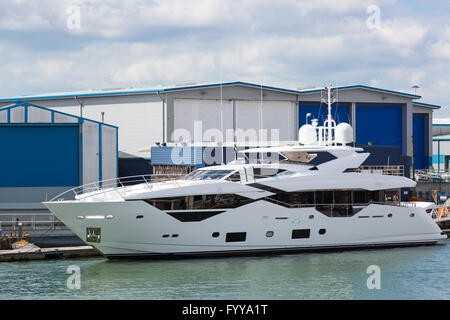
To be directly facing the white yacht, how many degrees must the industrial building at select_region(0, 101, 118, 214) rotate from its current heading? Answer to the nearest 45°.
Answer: approximately 45° to its left

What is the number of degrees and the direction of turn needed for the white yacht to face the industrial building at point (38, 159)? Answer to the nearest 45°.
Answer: approximately 90° to its right

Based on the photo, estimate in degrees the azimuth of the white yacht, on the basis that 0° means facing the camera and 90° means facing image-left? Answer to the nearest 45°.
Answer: approximately 45°

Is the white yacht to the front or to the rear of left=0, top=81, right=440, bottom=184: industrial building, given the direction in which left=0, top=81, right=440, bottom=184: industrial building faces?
to the front

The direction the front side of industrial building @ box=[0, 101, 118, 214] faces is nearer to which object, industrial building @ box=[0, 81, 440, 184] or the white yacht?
the white yacht

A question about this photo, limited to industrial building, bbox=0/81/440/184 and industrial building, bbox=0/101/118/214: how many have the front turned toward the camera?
2

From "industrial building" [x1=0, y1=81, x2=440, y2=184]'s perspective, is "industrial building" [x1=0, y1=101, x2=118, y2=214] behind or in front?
in front

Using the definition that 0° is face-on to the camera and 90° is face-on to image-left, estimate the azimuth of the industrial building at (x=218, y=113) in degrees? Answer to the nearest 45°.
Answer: approximately 0°
